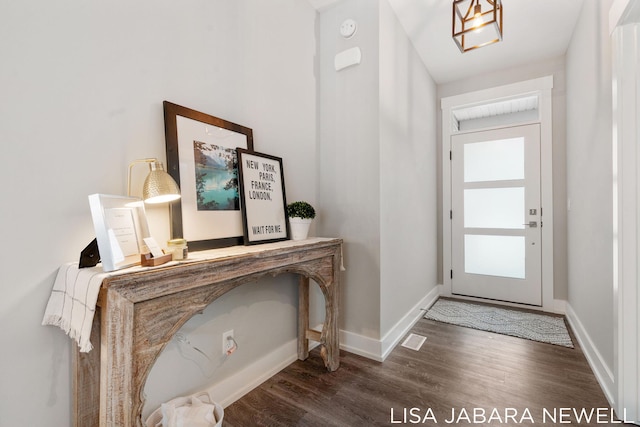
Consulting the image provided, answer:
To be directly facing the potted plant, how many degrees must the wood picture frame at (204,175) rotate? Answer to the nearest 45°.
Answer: approximately 45° to its left

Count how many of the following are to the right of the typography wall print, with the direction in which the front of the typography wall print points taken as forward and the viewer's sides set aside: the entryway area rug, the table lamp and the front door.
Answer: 1

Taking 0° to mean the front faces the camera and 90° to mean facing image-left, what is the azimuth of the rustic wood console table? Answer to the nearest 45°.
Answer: approximately 315°
